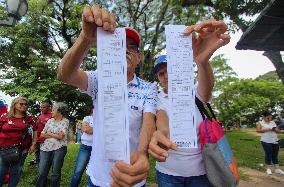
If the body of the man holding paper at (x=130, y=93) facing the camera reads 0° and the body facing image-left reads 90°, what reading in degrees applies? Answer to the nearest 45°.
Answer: approximately 0°

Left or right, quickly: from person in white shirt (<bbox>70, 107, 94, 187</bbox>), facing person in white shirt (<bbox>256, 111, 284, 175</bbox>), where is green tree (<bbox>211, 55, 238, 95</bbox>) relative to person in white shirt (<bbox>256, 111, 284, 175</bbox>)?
left

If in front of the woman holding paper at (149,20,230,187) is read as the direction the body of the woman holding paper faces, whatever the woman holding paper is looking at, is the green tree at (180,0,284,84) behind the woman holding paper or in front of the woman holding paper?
behind

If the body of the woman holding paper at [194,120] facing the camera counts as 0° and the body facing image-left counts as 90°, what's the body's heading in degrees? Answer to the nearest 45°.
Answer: approximately 0°

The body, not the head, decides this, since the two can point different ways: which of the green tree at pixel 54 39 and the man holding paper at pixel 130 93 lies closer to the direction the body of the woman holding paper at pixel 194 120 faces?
the man holding paper

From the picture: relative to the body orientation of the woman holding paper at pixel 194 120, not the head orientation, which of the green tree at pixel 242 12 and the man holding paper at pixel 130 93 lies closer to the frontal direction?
the man holding paper

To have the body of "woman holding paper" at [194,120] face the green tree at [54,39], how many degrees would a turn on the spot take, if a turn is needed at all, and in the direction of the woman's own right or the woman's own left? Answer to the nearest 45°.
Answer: approximately 135° to the woman's own right

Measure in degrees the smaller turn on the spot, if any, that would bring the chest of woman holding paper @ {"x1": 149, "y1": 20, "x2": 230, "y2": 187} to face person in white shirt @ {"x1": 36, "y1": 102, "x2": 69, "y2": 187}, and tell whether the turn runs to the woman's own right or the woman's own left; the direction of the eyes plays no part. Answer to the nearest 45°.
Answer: approximately 135° to the woman's own right

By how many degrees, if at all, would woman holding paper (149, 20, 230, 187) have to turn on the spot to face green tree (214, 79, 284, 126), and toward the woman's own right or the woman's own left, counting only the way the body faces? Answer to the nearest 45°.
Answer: approximately 180°

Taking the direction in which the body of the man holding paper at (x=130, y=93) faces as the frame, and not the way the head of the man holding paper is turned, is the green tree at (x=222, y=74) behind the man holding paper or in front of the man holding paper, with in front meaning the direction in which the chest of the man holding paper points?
behind

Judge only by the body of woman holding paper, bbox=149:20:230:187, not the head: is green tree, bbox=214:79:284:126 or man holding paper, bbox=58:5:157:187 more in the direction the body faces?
the man holding paper
